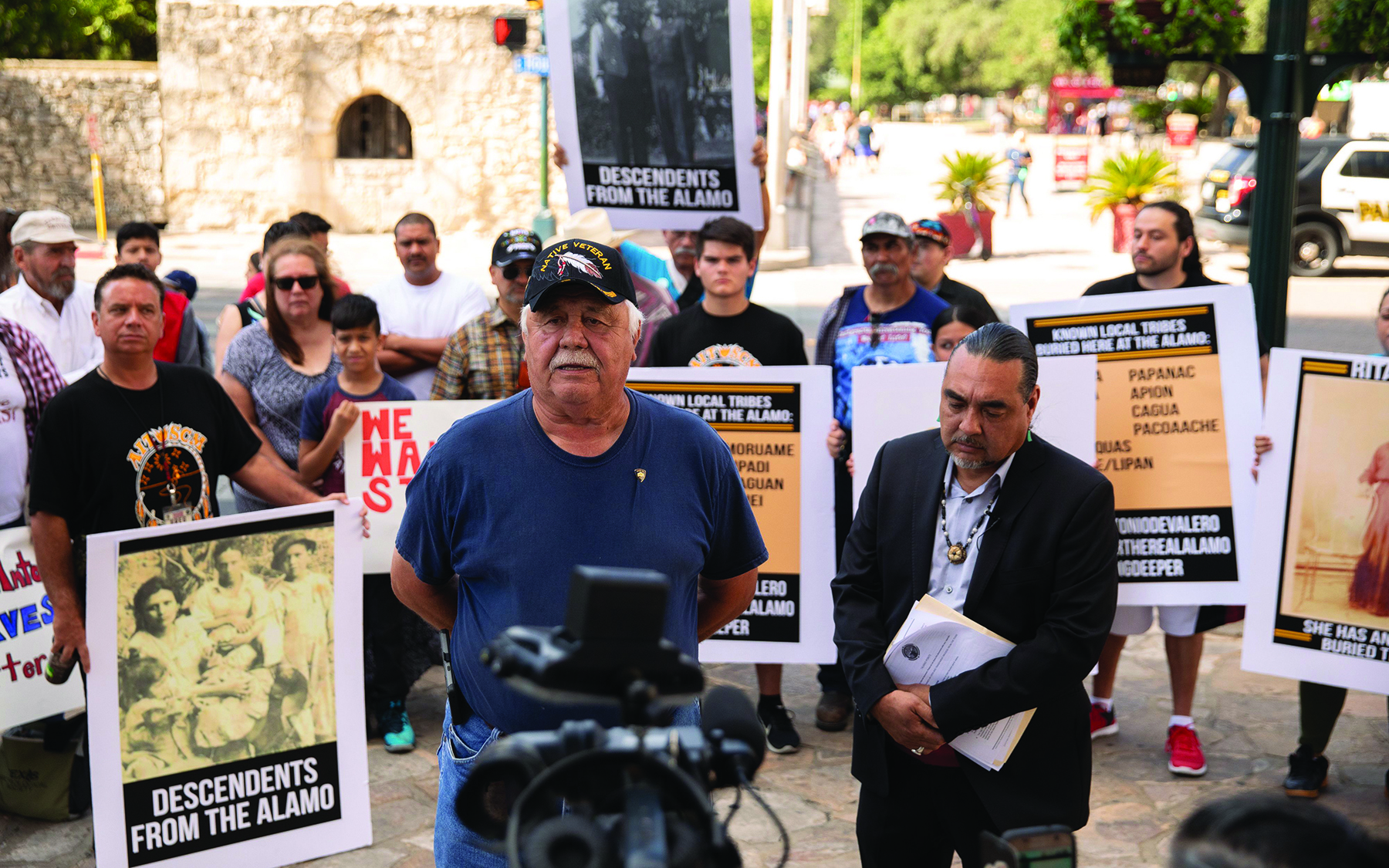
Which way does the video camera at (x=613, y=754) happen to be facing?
away from the camera

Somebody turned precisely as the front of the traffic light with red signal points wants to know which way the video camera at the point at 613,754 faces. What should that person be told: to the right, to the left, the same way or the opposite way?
the opposite way

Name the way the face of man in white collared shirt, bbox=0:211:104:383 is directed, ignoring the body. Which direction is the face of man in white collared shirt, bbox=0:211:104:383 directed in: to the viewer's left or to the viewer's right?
to the viewer's right

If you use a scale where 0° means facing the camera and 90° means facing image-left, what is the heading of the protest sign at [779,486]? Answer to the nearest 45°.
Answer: approximately 0°

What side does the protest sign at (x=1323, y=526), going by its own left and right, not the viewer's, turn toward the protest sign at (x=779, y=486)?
right

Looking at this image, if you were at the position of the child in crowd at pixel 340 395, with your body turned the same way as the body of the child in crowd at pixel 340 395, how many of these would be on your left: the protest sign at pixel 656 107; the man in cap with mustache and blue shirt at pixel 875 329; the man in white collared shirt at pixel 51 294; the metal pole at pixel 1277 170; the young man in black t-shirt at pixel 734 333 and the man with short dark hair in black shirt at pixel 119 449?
4

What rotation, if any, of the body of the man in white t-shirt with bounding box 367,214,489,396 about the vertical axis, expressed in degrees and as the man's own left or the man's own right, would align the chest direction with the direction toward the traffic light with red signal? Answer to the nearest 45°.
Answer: approximately 180°
